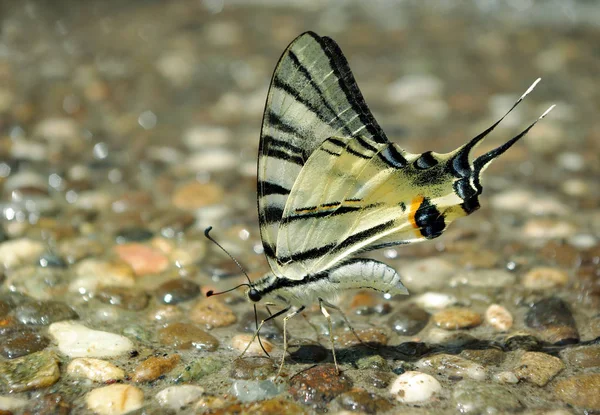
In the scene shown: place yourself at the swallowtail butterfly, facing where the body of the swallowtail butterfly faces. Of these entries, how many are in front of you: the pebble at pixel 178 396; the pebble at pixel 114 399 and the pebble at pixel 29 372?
3

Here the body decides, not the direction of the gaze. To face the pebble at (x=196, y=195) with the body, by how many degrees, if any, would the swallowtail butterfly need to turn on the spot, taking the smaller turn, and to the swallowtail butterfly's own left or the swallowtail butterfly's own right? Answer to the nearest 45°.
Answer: approximately 45° to the swallowtail butterfly's own right

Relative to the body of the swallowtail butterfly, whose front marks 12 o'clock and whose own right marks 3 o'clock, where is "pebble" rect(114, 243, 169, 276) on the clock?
The pebble is roughly at 1 o'clock from the swallowtail butterfly.

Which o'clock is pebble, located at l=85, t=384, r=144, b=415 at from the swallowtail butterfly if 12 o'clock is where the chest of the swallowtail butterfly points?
The pebble is roughly at 12 o'clock from the swallowtail butterfly.

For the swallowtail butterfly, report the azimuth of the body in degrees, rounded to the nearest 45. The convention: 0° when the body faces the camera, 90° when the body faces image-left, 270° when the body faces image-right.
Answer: approximately 90°

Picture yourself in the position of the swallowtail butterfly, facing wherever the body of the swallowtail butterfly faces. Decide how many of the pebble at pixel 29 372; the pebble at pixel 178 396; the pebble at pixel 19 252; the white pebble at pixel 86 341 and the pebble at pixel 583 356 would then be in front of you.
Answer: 4

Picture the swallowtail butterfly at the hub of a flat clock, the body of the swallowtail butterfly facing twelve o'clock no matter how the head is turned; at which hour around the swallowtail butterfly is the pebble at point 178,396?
The pebble is roughly at 12 o'clock from the swallowtail butterfly.

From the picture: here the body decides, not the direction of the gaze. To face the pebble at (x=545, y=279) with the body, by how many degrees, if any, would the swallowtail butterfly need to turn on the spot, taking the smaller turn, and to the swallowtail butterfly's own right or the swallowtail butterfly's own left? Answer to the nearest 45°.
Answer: approximately 135° to the swallowtail butterfly's own right
